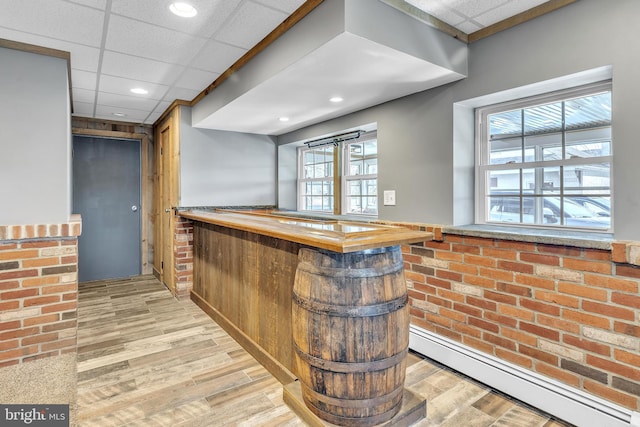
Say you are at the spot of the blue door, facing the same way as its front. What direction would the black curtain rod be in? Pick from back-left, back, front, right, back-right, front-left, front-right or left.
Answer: front-left

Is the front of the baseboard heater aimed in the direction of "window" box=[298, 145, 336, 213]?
no

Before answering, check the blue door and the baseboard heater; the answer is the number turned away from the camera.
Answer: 0

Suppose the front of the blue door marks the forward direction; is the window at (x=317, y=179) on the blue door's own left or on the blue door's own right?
on the blue door's own left

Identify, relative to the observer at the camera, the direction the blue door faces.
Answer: facing the viewer

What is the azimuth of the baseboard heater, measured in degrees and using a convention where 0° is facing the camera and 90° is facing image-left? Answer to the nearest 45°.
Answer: approximately 45°

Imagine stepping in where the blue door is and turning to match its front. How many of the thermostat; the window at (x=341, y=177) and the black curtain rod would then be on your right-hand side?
0

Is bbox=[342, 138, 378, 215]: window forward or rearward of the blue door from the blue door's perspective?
forward

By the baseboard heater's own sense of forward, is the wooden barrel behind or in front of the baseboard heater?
in front

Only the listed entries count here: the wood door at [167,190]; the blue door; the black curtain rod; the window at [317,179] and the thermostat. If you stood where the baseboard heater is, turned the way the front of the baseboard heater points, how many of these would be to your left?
0

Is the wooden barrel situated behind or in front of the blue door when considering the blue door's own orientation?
in front

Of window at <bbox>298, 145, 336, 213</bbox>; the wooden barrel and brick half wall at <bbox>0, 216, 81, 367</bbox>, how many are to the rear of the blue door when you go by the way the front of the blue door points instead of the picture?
0

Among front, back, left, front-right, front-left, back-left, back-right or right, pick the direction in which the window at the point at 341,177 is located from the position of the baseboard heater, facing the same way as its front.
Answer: right

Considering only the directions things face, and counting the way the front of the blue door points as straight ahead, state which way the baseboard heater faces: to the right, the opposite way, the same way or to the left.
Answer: to the right
